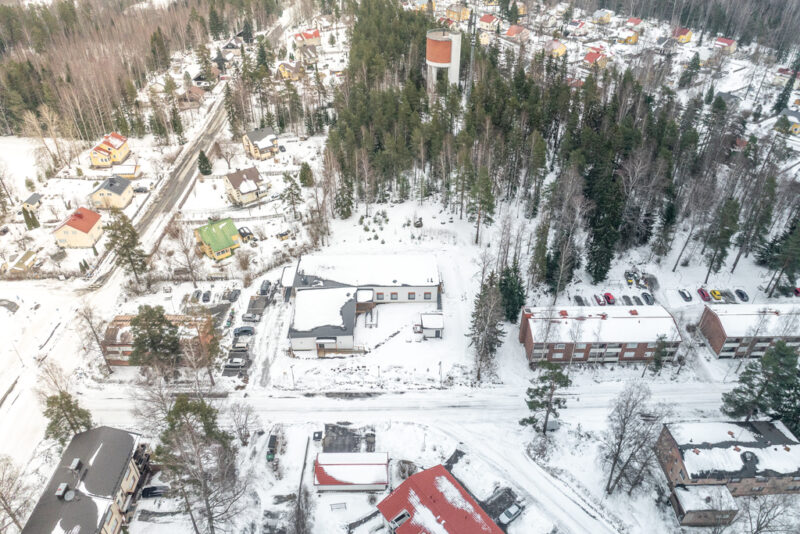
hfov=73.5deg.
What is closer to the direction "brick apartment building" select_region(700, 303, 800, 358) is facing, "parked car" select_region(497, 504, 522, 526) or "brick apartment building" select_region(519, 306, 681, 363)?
the parked car

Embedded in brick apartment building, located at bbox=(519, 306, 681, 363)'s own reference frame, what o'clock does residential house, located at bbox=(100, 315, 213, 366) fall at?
The residential house is roughly at 2 o'clock from the brick apartment building.

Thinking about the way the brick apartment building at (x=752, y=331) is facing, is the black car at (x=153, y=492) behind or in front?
in front

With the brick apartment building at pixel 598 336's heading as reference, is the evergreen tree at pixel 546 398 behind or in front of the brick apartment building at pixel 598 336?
in front

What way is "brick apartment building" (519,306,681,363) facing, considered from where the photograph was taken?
facing the viewer

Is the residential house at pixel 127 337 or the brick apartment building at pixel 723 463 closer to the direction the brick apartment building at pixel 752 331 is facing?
the brick apartment building

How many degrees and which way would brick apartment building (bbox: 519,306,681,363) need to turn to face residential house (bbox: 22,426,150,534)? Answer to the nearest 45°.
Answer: approximately 45° to its right

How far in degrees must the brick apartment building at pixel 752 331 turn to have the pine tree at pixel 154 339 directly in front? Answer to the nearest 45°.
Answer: approximately 45° to its right

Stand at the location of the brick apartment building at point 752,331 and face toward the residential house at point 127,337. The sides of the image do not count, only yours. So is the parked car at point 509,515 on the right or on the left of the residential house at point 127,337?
left

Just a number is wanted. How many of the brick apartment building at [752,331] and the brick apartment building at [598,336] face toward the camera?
2

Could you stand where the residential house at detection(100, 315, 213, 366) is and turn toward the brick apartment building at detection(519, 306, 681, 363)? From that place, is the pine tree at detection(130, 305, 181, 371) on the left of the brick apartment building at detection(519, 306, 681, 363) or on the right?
right

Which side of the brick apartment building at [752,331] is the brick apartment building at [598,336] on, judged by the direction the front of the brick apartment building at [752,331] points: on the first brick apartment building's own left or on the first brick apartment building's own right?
on the first brick apartment building's own right

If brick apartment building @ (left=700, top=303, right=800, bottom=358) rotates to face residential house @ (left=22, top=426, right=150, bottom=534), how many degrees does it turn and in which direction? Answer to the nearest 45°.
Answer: approximately 45° to its right
